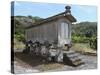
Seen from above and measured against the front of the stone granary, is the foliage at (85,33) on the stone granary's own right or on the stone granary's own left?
on the stone granary's own left

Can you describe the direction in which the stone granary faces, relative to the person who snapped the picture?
facing the viewer and to the right of the viewer
